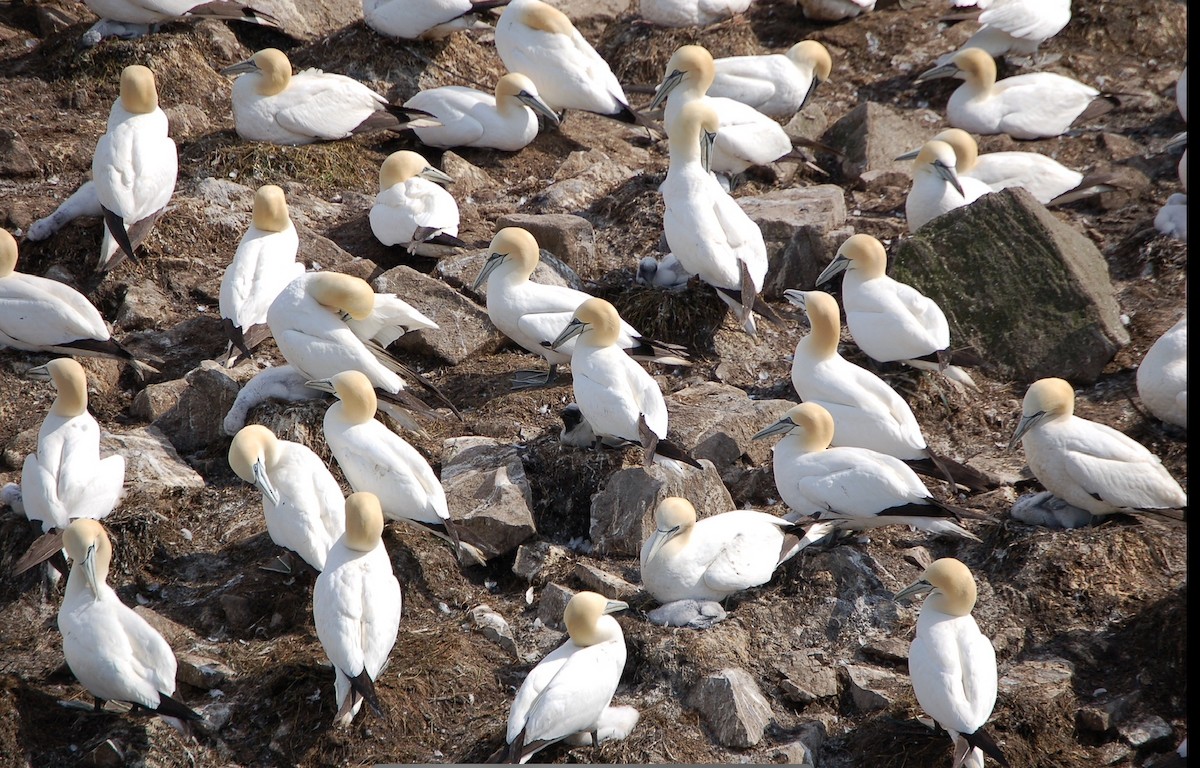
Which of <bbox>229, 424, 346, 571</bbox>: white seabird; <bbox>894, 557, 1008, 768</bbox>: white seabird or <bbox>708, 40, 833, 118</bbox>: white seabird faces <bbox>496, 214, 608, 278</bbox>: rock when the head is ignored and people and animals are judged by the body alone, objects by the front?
<bbox>894, 557, 1008, 768</bbox>: white seabird

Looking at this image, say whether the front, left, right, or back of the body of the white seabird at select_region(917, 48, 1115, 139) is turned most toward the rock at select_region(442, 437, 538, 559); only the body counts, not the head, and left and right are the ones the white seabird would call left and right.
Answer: left

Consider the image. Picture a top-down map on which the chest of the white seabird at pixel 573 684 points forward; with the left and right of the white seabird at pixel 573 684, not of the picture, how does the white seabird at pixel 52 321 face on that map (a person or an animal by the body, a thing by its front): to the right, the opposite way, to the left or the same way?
the opposite way

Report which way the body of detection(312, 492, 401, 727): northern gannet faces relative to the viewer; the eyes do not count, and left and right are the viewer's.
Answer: facing away from the viewer

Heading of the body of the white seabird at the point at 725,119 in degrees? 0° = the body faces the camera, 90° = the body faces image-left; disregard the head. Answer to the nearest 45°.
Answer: approximately 90°

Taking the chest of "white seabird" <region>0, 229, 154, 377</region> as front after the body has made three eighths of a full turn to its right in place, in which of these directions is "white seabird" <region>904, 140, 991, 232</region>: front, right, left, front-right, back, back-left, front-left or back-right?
front-right

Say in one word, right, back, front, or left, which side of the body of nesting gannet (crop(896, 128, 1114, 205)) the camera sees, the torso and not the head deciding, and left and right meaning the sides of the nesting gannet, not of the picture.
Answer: left

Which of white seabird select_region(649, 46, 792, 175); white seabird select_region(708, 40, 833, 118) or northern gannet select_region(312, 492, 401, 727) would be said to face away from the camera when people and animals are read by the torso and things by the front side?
the northern gannet

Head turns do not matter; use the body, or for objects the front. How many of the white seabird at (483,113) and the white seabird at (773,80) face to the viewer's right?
2

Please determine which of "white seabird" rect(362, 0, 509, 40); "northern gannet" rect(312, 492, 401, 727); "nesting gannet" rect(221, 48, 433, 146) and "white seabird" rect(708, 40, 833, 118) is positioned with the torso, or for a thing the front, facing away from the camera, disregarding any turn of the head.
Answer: the northern gannet

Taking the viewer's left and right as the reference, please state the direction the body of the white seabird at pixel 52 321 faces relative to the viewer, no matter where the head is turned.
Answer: facing to the left of the viewer
